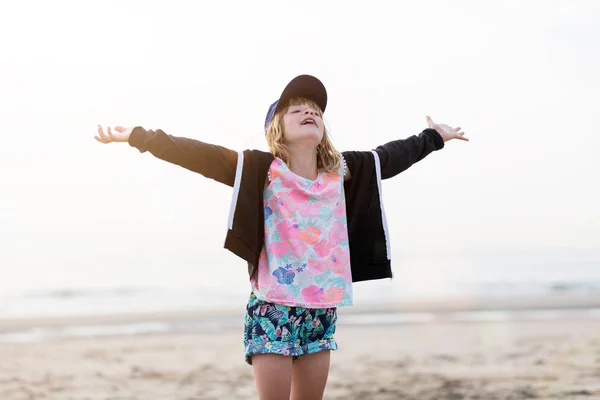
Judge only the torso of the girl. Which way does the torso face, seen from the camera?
toward the camera
